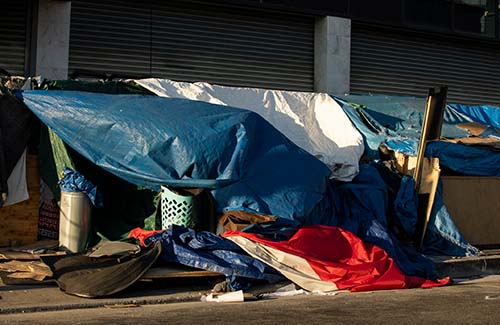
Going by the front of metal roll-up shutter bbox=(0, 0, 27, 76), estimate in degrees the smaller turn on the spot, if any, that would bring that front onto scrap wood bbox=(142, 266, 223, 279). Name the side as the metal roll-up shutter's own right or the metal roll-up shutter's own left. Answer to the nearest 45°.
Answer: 0° — it already faces it

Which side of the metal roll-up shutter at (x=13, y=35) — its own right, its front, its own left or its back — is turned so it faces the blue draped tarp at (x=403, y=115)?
left

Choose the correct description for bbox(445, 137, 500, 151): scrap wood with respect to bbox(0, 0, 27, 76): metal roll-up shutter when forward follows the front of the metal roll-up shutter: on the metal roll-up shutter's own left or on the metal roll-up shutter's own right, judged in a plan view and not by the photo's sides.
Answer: on the metal roll-up shutter's own left

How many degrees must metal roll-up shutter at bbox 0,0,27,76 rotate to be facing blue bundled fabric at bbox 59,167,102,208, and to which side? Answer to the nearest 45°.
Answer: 0° — it already faces it

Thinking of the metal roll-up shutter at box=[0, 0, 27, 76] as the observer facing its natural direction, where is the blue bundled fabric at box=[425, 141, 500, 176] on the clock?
The blue bundled fabric is roughly at 10 o'clock from the metal roll-up shutter.

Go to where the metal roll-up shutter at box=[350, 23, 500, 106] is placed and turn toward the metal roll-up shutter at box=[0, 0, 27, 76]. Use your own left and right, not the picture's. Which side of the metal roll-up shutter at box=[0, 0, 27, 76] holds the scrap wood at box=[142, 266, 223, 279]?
left

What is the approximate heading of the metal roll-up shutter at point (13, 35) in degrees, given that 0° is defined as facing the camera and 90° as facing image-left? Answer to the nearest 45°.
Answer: approximately 0°

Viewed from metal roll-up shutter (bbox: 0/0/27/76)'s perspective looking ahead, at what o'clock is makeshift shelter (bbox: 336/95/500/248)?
The makeshift shelter is roughly at 10 o'clock from the metal roll-up shutter.

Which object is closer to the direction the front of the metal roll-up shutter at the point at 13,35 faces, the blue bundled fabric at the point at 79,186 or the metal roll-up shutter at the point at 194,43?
the blue bundled fabric

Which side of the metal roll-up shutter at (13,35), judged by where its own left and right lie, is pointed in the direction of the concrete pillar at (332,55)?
left

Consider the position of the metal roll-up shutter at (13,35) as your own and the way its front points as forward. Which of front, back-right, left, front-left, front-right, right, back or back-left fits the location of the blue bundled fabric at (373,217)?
front-left
